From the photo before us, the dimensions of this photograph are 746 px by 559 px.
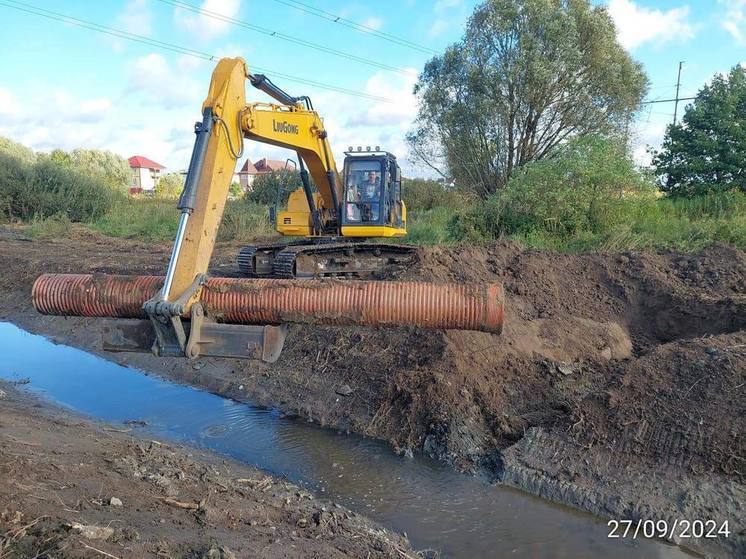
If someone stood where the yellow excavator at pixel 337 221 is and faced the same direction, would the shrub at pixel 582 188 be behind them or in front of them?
behind

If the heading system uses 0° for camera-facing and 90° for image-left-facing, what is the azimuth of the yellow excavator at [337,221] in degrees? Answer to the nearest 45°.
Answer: approximately 45°

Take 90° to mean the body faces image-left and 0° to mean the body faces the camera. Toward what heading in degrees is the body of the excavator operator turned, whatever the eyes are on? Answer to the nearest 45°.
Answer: approximately 45°

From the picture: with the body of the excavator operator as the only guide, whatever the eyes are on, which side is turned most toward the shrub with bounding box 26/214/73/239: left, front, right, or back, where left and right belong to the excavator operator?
right

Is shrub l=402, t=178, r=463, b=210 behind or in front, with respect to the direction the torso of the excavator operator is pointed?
behind

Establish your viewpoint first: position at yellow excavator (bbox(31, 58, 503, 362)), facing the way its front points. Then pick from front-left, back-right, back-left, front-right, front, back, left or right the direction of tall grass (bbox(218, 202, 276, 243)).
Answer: back-right

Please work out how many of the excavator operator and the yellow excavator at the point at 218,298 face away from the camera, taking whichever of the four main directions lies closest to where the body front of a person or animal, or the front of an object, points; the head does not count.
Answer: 0

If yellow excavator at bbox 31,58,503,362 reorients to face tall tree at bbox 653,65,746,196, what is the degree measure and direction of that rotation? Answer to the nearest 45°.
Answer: approximately 180°

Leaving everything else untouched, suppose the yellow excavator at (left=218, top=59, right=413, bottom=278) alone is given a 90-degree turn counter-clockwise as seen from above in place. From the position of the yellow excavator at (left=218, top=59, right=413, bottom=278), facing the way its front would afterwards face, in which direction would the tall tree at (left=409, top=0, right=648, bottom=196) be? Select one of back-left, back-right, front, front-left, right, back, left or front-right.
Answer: left
